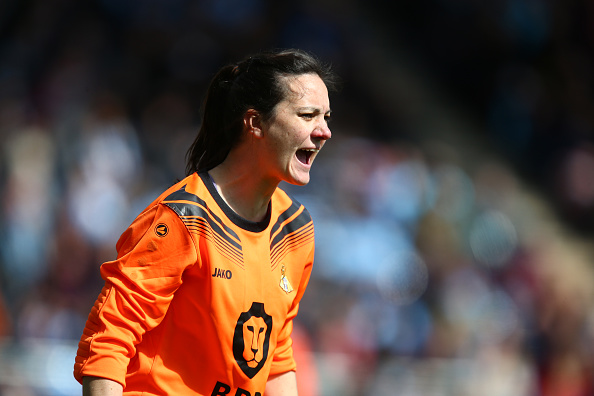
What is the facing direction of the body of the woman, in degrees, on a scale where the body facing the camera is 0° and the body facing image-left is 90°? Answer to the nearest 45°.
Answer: approximately 315°
